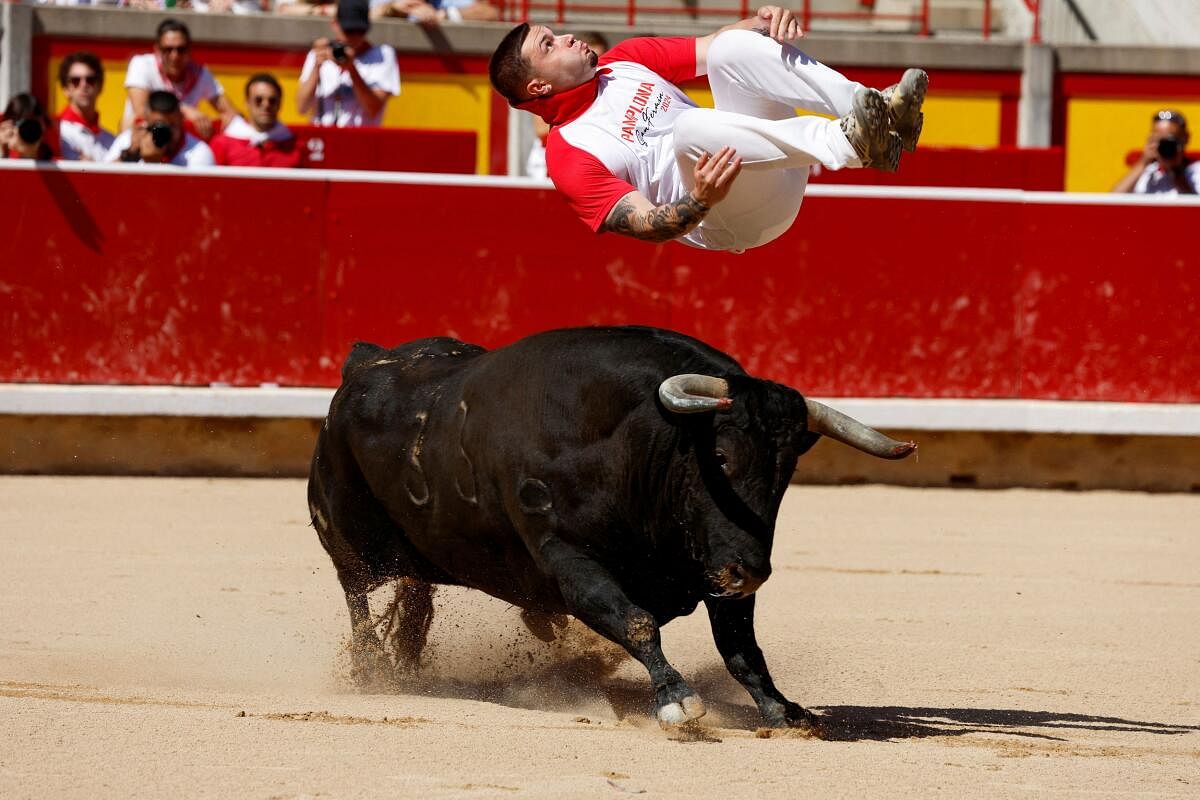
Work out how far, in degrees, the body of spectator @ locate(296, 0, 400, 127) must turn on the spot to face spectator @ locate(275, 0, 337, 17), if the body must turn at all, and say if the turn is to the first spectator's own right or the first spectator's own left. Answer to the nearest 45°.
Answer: approximately 180°

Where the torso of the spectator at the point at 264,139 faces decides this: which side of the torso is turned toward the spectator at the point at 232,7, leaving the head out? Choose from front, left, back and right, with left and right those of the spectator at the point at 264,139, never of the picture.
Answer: back

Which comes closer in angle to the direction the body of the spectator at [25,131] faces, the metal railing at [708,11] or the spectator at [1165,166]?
the spectator

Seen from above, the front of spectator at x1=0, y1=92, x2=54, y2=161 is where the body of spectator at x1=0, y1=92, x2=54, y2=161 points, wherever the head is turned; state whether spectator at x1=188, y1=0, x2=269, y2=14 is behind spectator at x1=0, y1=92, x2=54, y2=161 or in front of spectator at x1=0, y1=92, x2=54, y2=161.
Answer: behind

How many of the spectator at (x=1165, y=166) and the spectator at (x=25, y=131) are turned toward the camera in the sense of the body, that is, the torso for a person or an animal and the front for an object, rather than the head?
2

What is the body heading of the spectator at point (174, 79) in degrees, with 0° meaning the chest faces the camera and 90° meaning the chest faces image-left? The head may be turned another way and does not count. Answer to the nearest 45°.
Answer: approximately 0°
